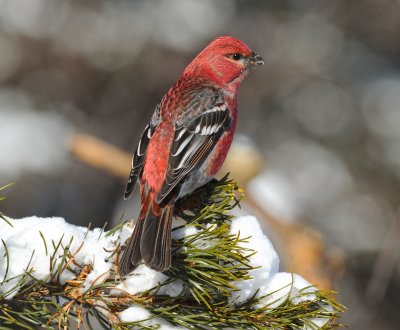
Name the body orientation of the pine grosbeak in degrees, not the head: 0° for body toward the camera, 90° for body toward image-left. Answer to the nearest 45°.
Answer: approximately 225°
